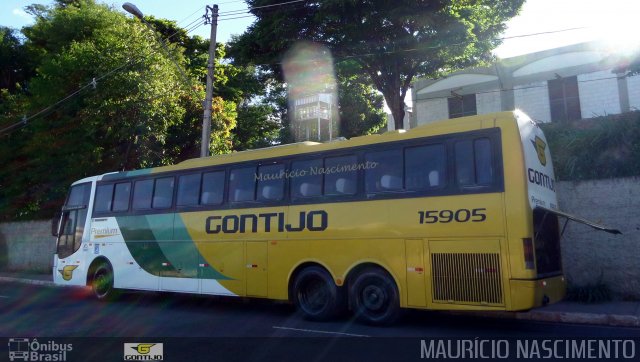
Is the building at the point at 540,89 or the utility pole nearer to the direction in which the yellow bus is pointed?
the utility pole

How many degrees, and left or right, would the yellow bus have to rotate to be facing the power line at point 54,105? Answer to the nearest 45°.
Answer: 0° — it already faces it

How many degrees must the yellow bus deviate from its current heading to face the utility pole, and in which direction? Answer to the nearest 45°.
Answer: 0° — it already faces it

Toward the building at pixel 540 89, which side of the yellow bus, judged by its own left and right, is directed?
right

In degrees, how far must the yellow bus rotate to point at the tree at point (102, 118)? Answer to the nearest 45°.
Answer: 0° — it already faces it

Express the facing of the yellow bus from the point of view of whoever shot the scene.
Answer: facing away from the viewer and to the left of the viewer
